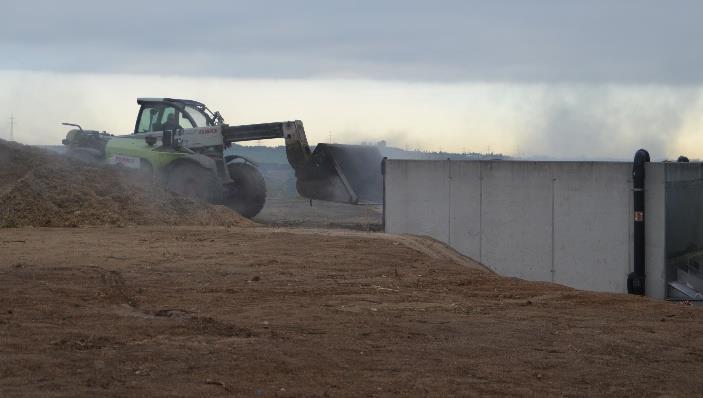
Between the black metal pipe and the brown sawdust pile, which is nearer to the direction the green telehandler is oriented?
the black metal pipe

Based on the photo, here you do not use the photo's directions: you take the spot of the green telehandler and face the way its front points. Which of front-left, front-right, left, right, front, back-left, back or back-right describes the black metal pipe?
front

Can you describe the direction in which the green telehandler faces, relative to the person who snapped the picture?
facing the viewer and to the right of the viewer

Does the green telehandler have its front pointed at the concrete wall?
yes

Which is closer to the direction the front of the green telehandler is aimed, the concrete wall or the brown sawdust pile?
the concrete wall
